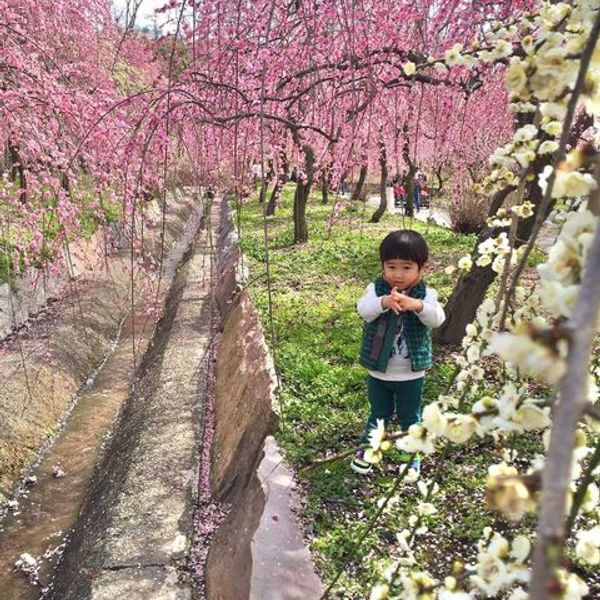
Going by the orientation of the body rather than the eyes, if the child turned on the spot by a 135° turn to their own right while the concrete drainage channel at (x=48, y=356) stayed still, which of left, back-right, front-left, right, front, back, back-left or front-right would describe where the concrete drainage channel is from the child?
front

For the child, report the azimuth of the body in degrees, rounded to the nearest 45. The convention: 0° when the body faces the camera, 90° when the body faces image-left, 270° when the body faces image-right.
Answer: approximately 0°
